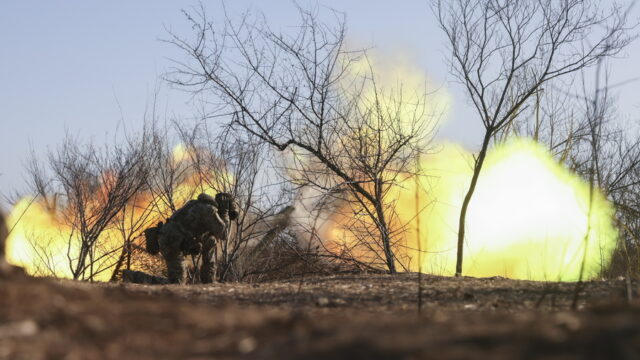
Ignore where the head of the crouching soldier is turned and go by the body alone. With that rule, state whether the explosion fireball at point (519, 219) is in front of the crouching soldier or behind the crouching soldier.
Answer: in front

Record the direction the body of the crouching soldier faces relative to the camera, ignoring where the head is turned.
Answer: to the viewer's right

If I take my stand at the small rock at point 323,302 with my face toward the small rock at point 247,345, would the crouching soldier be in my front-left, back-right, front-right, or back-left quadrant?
back-right

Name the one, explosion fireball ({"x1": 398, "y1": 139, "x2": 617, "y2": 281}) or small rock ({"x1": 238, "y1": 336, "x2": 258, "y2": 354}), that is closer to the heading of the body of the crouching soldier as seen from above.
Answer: the explosion fireball

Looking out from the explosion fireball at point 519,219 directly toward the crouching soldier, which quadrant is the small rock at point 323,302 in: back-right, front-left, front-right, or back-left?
front-left

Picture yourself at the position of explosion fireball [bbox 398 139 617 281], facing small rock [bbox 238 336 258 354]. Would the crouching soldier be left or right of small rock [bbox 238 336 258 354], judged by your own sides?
right

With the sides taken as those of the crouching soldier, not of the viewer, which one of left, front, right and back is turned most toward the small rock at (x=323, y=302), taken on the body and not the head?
right

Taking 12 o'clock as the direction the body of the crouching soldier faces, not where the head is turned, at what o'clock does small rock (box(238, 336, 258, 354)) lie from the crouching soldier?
The small rock is roughly at 3 o'clock from the crouching soldier.
